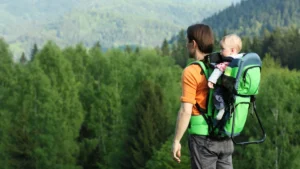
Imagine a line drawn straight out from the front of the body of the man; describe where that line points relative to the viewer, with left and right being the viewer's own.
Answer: facing away from the viewer and to the left of the viewer

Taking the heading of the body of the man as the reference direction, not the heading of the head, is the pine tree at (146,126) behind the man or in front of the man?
in front

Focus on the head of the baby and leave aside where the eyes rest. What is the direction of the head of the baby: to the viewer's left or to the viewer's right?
to the viewer's left
